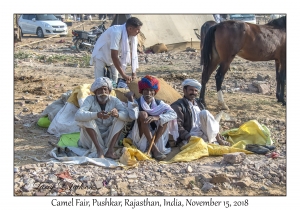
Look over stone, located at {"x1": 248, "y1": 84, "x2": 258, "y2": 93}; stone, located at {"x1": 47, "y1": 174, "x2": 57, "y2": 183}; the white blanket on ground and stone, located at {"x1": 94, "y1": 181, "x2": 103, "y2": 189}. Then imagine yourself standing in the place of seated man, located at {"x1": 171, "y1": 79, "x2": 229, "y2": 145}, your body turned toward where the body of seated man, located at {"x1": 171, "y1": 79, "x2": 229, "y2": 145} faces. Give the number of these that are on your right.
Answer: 3

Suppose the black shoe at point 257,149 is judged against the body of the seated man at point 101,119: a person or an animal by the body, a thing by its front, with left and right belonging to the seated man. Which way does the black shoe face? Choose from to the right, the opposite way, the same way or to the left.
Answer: to the left

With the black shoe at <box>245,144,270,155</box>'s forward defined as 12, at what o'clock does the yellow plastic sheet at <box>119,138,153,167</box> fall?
The yellow plastic sheet is roughly at 5 o'clock from the black shoe.

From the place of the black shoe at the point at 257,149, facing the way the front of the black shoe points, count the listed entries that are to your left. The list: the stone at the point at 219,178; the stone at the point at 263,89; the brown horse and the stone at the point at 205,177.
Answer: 2

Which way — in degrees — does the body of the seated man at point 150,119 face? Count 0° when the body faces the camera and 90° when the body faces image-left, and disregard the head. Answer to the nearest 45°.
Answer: approximately 0°

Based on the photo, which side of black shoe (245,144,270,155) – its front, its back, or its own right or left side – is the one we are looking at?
right

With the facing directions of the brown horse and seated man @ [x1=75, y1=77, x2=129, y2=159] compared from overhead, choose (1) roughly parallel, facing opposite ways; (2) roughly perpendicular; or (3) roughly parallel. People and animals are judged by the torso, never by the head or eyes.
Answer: roughly perpendicular

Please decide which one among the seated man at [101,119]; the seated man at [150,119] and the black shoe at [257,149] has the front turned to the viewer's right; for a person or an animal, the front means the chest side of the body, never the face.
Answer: the black shoe

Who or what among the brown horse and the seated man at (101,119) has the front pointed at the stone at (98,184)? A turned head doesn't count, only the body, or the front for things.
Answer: the seated man

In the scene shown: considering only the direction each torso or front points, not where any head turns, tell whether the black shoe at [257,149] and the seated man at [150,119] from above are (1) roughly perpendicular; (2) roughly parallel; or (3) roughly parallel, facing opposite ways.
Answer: roughly perpendicular

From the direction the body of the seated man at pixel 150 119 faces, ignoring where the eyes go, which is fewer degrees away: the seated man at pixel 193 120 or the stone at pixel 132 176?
the stone

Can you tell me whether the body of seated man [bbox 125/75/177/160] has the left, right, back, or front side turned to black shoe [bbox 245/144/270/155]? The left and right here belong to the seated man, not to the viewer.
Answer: left
